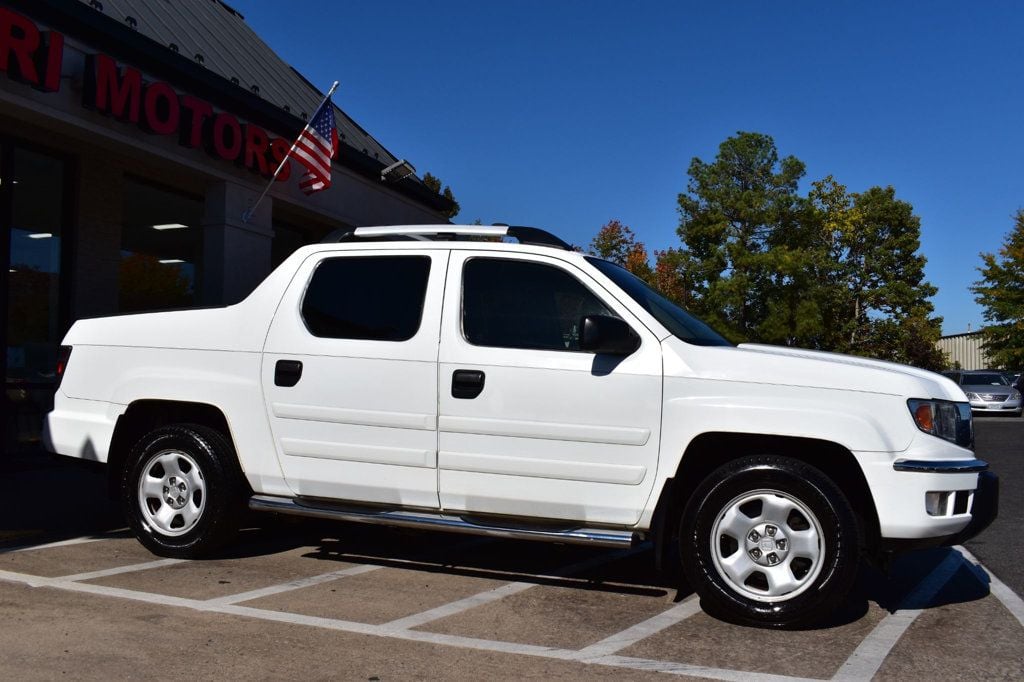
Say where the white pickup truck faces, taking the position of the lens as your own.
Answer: facing to the right of the viewer

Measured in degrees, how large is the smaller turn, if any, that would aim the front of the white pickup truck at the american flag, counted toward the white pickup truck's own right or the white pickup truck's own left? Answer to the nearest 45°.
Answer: approximately 90° to the white pickup truck's own left

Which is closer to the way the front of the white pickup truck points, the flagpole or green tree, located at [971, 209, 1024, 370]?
the green tree

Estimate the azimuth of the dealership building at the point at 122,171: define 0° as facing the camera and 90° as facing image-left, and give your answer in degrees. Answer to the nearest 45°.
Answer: approximately 315°

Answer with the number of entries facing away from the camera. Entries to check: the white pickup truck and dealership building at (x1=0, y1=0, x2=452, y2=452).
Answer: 0

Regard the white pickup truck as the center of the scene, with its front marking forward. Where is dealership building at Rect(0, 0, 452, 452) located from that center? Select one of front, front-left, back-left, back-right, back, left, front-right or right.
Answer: back-left

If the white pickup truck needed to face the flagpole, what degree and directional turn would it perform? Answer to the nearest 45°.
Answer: approximately 135° to its left

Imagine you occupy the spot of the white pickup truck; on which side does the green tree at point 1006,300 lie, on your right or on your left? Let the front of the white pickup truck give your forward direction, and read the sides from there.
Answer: on your left
